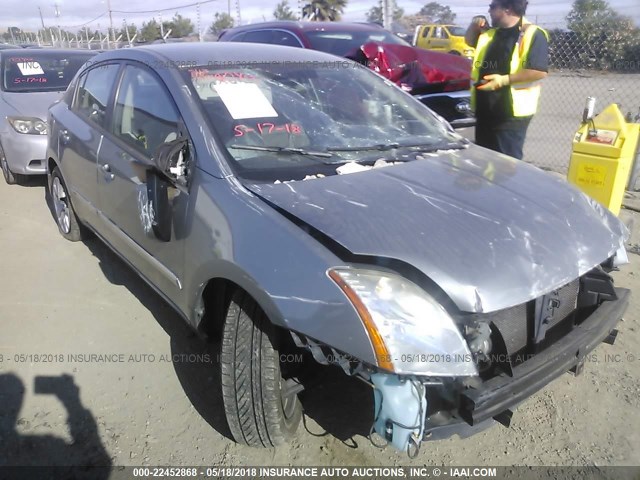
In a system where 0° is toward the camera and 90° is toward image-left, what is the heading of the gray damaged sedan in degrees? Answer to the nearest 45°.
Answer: approximately 315°

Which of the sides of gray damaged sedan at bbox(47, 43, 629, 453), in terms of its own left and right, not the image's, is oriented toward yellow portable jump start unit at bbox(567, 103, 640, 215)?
left

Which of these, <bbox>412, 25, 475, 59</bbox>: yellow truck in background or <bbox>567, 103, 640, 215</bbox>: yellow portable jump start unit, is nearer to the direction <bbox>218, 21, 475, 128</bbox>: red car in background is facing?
the yellow portable jump start unit

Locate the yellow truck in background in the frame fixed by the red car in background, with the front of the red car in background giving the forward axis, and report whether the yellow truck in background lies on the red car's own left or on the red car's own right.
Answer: on the red car's own left

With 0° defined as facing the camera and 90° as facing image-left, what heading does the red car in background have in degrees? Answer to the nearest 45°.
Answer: approximately 315°

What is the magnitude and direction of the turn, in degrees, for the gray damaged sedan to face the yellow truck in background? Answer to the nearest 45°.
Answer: approximately 135° to its left
